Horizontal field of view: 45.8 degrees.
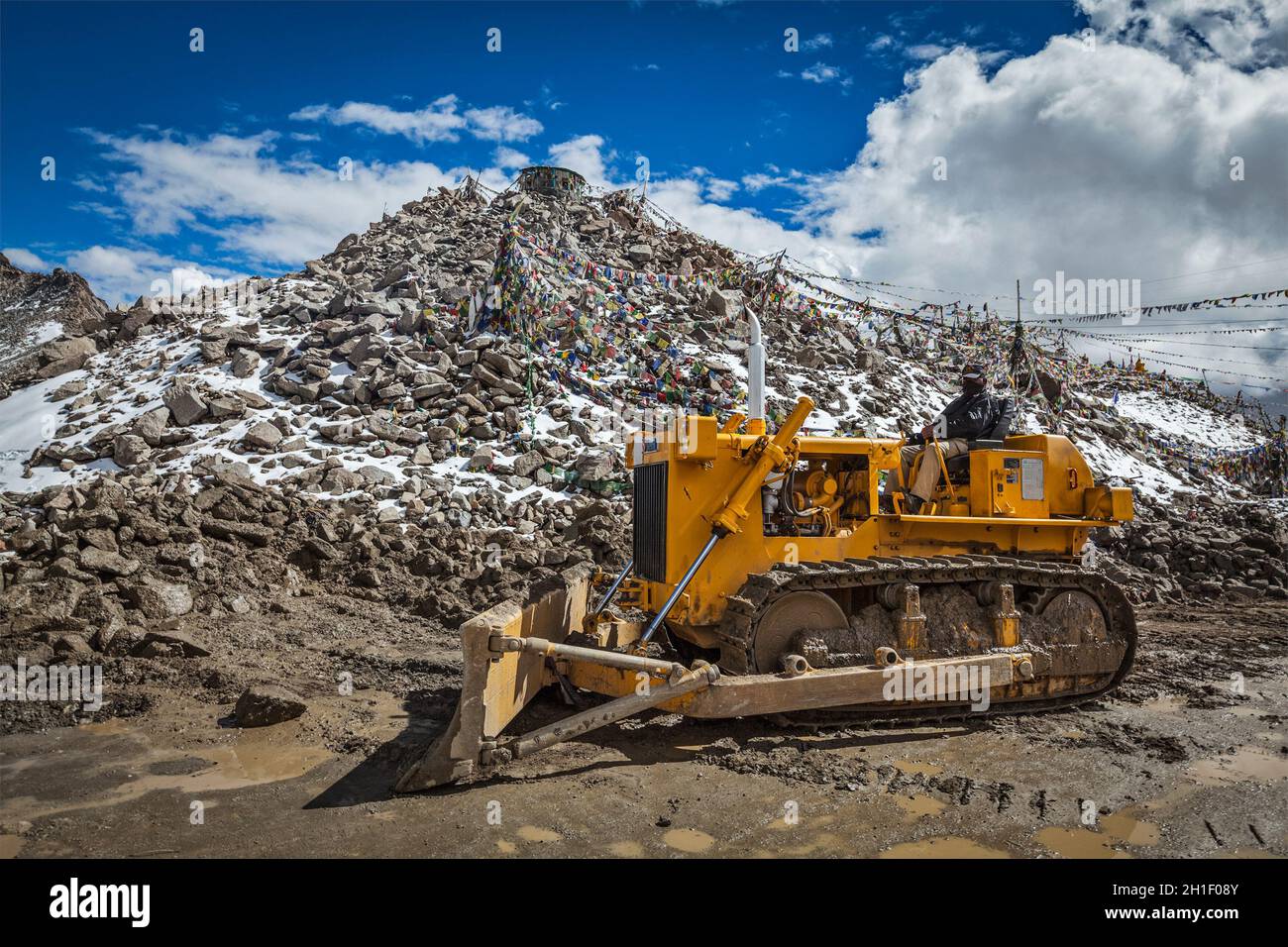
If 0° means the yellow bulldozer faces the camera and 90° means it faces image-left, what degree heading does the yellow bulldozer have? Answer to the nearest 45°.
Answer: approximately 45°
